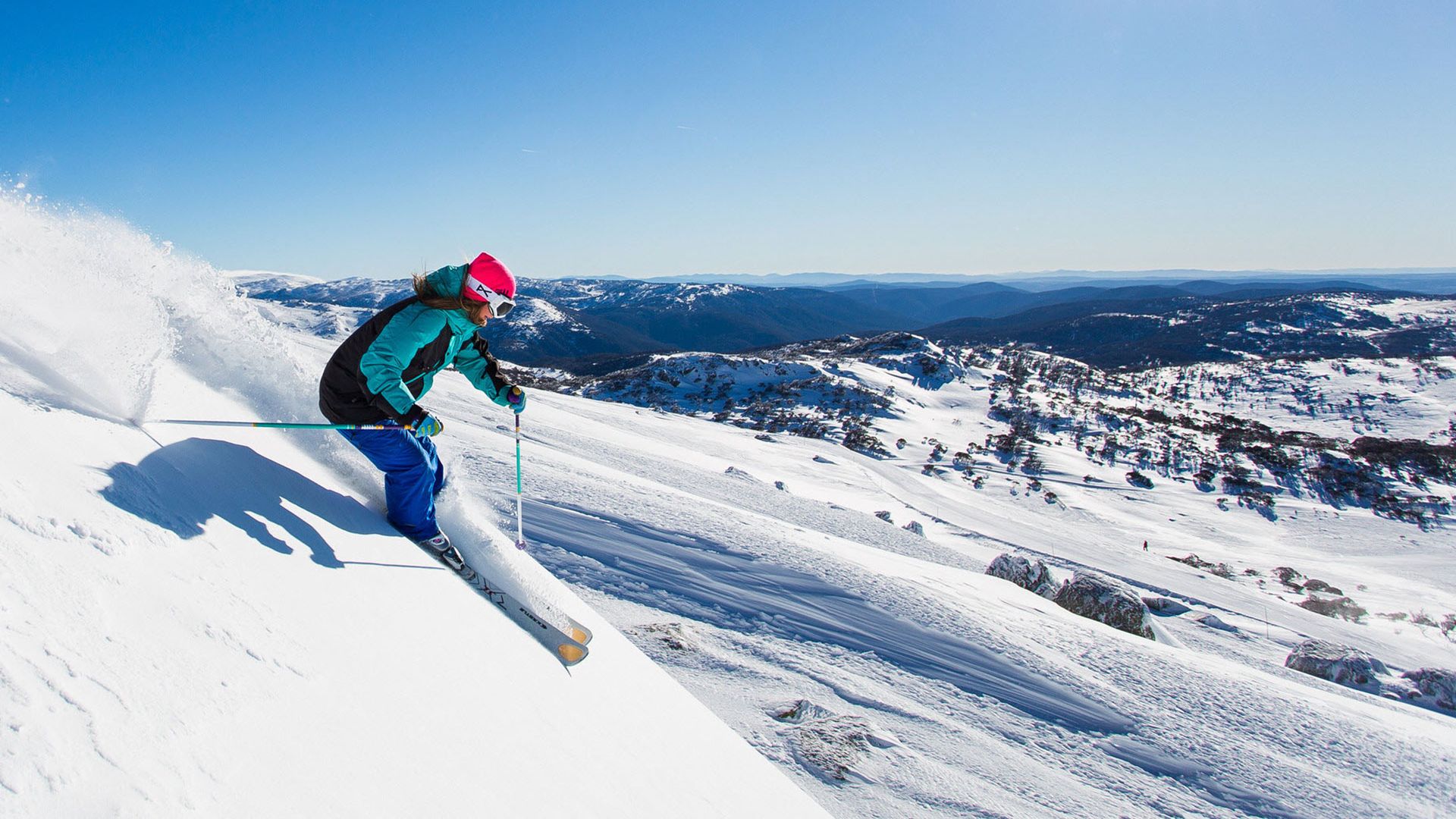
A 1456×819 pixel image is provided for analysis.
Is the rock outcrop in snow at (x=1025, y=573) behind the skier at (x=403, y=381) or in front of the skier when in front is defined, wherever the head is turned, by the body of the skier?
in front

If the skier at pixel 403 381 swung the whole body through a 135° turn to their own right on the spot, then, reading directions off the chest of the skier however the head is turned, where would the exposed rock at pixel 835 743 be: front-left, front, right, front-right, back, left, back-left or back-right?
left

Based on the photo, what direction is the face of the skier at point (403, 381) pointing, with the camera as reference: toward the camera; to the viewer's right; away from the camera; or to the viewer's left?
to the viewer's right

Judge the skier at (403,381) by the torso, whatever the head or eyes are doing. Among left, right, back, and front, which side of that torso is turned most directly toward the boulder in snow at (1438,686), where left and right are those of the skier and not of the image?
front

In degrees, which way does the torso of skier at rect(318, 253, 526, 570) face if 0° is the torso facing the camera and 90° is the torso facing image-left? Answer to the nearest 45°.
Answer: approximately 270°

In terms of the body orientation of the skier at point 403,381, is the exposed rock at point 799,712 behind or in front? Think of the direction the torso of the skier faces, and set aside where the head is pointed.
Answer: in front
